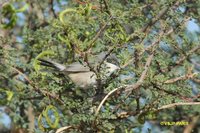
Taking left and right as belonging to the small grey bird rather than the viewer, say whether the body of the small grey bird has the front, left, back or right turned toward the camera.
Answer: right
